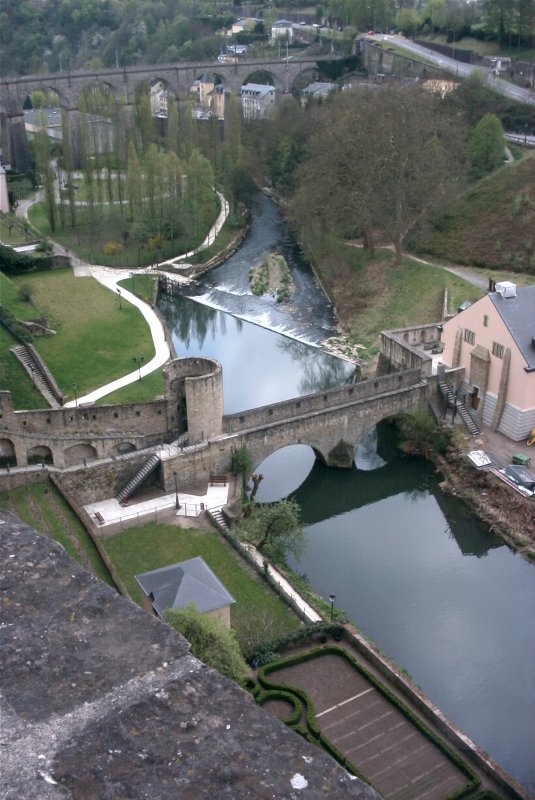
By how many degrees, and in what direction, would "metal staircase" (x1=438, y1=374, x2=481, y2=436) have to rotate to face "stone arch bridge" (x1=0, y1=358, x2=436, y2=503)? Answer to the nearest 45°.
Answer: approximately 90° to its right

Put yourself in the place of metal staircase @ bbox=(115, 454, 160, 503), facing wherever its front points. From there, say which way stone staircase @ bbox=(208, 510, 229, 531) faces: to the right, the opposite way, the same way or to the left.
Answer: to the left

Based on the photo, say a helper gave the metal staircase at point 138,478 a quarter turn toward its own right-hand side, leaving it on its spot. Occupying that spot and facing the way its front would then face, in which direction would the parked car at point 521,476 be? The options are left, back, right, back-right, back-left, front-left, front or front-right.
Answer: back-right

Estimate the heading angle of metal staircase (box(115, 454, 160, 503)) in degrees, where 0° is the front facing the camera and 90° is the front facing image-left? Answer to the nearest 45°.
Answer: approximately 45°

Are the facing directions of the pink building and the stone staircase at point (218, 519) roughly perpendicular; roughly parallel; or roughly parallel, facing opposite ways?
roughly perpendicular

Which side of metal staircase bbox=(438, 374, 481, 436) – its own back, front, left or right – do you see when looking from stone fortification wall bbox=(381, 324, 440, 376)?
back

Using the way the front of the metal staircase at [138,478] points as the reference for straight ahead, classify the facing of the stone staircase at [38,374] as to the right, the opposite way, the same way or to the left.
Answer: to the left

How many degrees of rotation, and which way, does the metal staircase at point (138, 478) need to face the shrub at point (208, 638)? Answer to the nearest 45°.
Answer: approximately 45° to its left

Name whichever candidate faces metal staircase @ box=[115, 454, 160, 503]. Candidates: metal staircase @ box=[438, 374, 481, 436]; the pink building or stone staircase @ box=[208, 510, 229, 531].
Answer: the pink building

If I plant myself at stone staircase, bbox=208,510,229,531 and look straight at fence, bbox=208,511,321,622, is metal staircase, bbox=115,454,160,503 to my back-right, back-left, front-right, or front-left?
back-right

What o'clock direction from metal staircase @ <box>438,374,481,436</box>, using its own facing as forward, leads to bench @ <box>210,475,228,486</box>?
The bench is roughly at 3 o'clock from the metal staircase.
